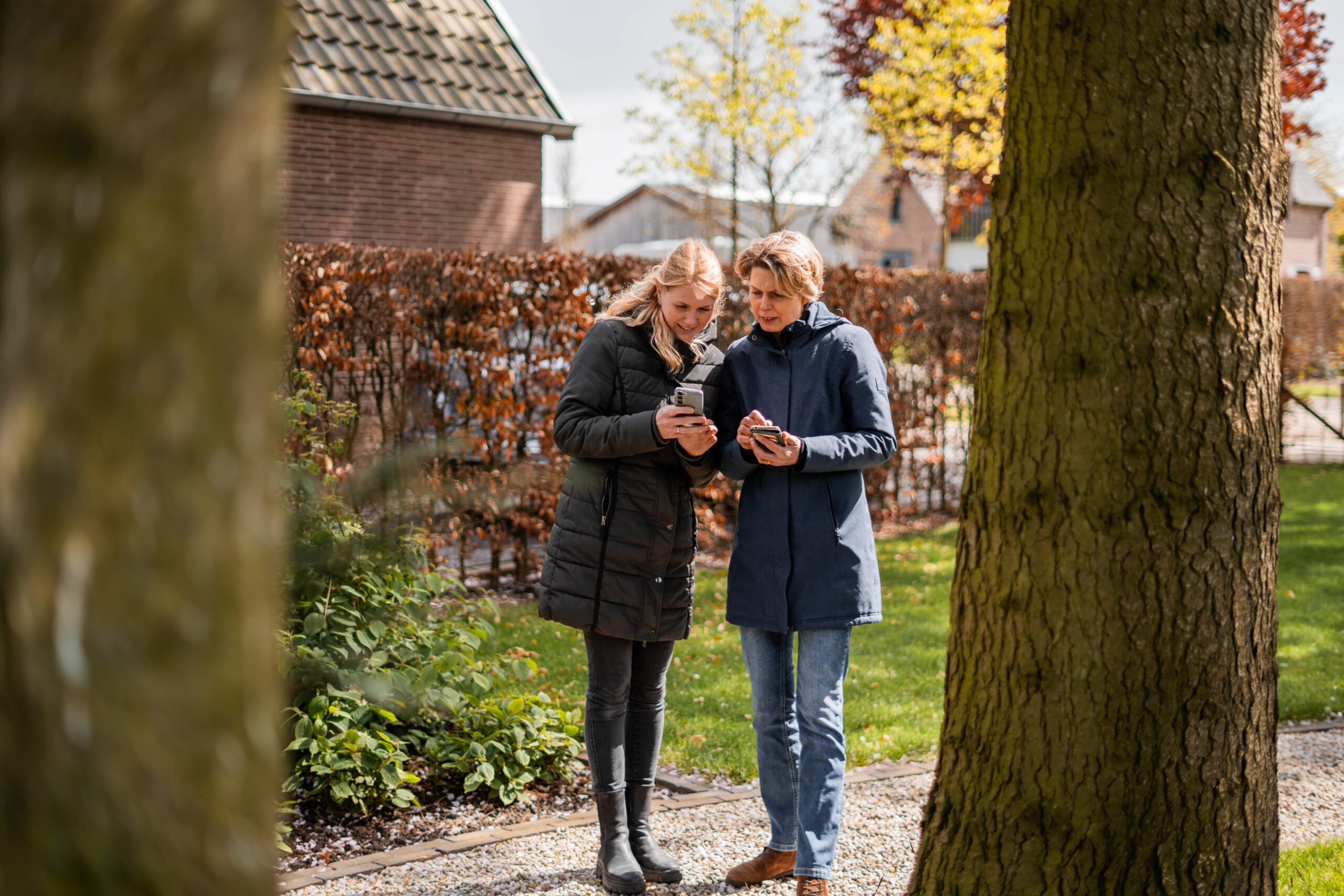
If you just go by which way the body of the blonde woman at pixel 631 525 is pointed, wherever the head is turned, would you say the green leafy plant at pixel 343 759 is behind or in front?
behind

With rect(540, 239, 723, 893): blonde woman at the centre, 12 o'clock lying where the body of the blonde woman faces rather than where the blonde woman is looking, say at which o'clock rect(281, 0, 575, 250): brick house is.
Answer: The brick house is roughly at 7 o'clock from the blonde woman.

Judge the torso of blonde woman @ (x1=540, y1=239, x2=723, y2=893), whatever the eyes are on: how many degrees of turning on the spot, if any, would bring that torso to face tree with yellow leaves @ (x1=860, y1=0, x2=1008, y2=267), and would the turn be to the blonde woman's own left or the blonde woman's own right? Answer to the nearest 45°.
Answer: approximately 135° to the blonde woman's own left

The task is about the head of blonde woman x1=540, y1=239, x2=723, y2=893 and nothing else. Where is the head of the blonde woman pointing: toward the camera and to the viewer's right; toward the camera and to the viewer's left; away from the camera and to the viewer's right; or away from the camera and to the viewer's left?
toward the camera and to the viewer's right

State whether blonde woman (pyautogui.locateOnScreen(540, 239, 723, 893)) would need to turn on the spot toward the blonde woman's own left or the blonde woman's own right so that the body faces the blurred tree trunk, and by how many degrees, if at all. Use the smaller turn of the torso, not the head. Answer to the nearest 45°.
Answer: approximately 45° to the blonde woman's own right

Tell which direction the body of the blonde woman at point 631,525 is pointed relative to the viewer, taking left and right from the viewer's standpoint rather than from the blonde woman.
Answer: facing the viewer and to the right of the viewer

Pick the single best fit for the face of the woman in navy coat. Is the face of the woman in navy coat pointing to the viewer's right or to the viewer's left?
to the viewer's left

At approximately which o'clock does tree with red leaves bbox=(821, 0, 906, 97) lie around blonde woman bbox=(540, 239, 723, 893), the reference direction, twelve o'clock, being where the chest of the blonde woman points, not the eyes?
The tree with red leaves is roughly at 8 o'clock from the blonde woman.
